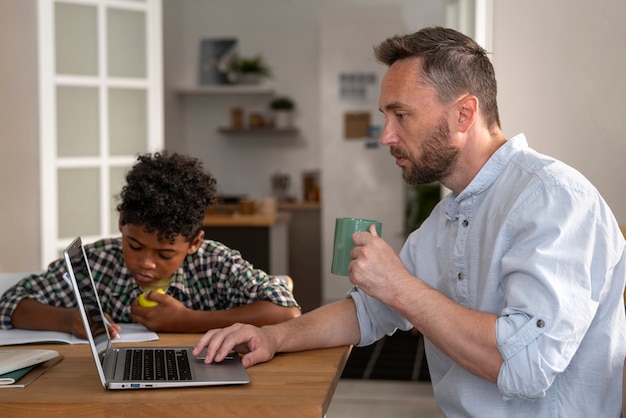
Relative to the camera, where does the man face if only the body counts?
to the viewer's left

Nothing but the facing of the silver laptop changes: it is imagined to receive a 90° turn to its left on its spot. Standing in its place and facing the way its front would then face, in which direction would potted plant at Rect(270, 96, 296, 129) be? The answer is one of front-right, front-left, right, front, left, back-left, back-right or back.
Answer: front

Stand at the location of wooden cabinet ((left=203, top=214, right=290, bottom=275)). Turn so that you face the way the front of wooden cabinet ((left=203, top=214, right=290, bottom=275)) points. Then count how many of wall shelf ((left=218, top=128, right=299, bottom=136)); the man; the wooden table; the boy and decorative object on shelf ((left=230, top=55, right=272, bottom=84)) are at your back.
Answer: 2

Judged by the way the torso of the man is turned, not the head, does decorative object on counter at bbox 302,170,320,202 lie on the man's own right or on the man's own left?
on the man's own right

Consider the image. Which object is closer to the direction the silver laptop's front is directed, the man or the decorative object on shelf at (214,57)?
the man

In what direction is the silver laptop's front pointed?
to the viewer's right

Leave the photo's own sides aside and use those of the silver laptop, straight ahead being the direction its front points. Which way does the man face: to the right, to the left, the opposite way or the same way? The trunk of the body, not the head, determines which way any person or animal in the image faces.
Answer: the opposite way

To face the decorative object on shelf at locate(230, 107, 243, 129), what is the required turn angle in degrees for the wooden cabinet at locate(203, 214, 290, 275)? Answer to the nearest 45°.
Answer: approximately 180°

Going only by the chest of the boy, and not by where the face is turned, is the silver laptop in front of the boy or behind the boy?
in front

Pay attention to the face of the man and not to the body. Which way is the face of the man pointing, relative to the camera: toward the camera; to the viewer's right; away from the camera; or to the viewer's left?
to the viewer's left

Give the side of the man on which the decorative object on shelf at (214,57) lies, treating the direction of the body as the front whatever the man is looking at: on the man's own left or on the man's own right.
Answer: on the man's own right

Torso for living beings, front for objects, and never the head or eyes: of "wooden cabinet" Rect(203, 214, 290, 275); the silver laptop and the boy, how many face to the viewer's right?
1

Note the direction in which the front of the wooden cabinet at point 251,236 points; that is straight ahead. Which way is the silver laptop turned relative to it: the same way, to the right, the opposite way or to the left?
to the left

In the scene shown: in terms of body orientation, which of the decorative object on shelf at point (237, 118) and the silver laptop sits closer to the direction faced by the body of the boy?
the silver laptop

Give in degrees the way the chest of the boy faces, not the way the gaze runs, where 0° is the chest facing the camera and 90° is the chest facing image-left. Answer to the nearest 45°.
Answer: approximately 0°
